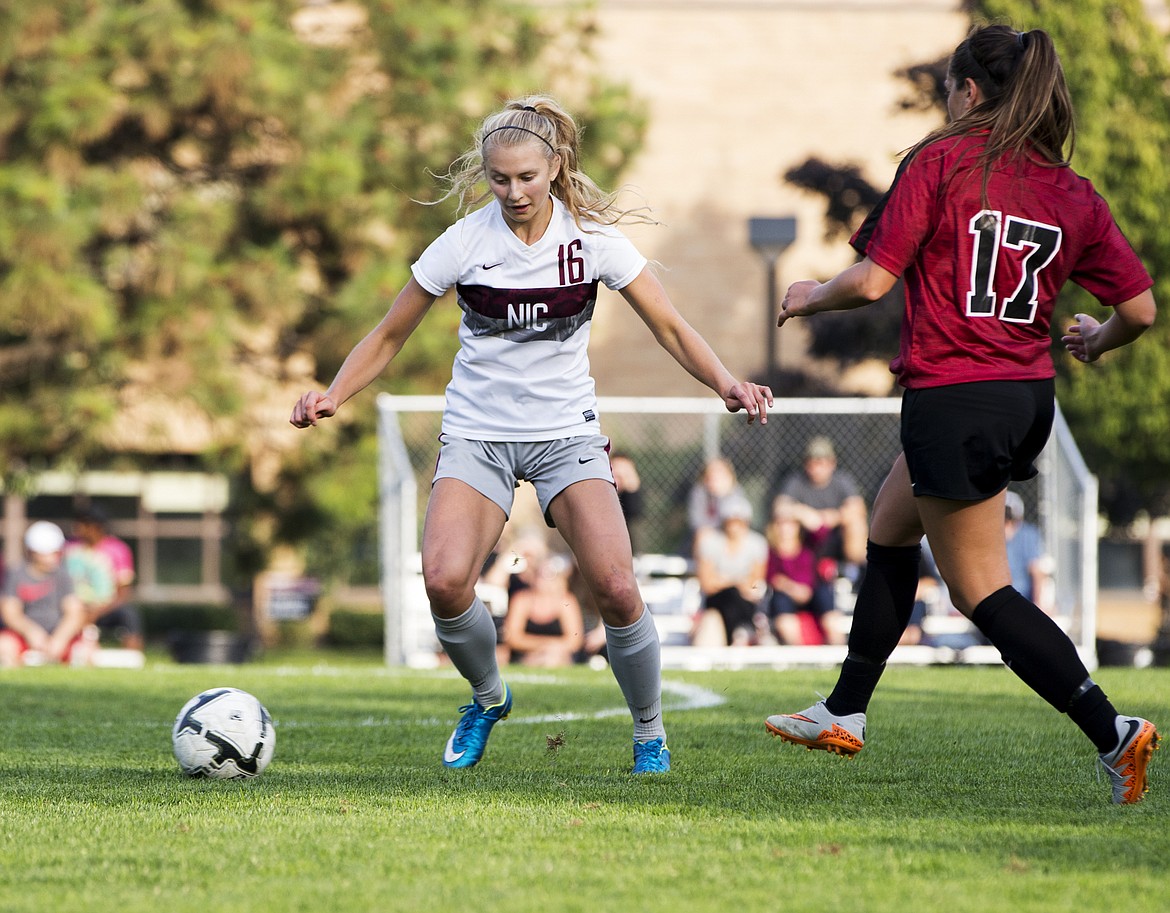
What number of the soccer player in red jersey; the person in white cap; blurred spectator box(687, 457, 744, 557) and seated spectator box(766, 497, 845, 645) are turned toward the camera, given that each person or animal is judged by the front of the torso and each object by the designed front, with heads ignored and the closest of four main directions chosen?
3

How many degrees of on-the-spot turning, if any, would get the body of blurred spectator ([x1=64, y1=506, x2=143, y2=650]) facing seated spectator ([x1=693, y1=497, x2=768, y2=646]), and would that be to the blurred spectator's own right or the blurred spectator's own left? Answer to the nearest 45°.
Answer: approximately 90° to the blurred spectator's own left

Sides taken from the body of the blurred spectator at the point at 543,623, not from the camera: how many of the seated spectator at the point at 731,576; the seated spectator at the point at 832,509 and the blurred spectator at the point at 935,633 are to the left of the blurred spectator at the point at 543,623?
3

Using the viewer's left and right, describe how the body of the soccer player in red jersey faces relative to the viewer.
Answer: facing away from the viewer and to the left of the viewer

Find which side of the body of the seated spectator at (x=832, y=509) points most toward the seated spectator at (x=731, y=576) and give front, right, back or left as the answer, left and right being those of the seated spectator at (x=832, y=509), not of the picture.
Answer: right

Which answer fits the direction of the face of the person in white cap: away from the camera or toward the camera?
toward the camera

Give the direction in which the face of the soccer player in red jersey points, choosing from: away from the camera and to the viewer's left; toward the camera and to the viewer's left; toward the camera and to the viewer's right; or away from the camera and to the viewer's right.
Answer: away from the camera and to the viewer's left

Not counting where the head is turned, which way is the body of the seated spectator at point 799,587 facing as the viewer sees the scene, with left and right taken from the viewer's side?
facing the viewer

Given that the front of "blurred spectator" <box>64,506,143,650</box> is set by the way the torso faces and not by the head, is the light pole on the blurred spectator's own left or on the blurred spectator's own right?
on the blurred spectator's own left

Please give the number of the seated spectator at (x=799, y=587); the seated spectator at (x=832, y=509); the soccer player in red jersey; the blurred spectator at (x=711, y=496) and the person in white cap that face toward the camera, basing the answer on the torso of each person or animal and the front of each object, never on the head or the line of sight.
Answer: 4

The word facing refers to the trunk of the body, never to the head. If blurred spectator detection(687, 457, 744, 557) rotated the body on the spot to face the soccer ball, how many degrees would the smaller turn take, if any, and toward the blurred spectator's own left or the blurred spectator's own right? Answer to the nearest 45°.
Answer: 0° — they already face it

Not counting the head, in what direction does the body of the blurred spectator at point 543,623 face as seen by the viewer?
toward the camera

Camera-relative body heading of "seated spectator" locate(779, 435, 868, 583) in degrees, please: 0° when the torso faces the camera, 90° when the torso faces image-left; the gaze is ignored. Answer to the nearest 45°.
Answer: approximately 0°
